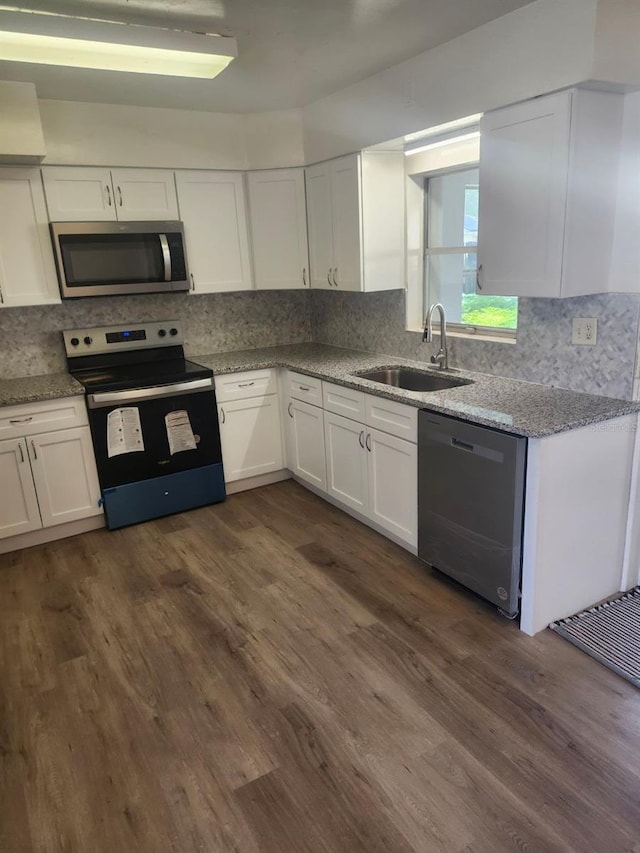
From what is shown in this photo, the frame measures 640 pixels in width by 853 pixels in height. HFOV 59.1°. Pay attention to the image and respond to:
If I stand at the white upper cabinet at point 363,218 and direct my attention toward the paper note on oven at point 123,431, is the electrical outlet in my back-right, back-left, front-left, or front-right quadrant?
back-left

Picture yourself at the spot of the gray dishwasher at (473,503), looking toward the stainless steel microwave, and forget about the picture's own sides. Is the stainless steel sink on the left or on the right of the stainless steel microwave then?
right

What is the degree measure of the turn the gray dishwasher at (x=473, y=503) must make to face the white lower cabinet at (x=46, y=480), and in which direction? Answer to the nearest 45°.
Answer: approximately 45° to its right

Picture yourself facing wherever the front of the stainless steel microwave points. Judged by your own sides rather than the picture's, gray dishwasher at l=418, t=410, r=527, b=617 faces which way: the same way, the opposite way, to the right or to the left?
to the right

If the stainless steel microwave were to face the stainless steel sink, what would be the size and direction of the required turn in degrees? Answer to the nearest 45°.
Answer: approximately 45° to its left

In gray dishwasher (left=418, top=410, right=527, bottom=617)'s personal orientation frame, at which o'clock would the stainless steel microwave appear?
The stainless steel microwave is roughly at 2 o'clock from the gray dishwasher.

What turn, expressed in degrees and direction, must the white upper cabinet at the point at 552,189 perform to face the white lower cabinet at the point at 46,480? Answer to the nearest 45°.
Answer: approximately 45° to its right

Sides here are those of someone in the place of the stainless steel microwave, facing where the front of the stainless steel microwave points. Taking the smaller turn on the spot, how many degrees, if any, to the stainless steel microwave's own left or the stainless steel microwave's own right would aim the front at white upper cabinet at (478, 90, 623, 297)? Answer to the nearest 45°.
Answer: approximately 45° to the stainless steel microwave's own left
